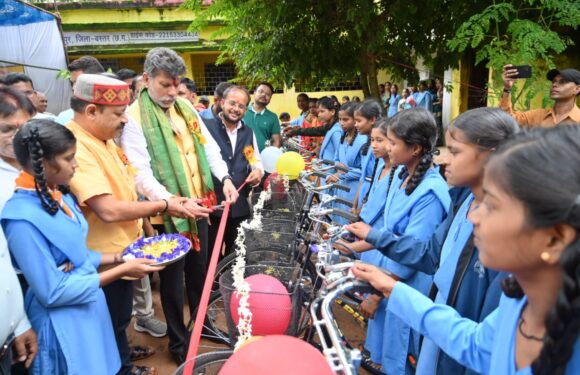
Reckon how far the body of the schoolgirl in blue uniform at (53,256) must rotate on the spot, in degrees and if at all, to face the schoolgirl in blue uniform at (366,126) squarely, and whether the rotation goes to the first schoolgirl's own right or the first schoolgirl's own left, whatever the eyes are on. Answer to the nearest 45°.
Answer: approximately 45° to the first schoolgirl's own left

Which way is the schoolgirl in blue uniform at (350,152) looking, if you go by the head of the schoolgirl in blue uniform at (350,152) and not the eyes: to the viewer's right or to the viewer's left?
to the viewer's left

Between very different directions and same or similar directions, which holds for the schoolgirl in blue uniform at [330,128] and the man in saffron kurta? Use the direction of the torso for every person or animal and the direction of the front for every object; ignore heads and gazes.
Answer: very different directions

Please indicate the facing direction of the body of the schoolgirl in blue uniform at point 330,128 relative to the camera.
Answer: to the viewer's left

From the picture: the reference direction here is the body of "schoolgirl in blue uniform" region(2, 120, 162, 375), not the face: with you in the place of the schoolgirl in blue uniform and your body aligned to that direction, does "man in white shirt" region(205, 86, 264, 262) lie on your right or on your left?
on your left

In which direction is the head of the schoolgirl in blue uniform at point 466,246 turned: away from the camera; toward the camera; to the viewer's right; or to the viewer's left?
to the viewer's left

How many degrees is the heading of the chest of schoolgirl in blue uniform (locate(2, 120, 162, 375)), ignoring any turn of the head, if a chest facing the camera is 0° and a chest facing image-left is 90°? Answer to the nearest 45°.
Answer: approximately 270°

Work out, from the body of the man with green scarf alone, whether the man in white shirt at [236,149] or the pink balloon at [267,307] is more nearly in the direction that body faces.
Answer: the pink balloon

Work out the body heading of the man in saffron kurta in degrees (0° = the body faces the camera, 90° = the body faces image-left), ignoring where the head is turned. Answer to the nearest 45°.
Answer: approximately 270°

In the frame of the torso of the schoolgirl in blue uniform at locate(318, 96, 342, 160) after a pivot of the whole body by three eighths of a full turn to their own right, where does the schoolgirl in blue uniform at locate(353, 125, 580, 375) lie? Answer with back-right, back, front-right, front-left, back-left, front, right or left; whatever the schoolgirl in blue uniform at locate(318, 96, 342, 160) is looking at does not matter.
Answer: back-right

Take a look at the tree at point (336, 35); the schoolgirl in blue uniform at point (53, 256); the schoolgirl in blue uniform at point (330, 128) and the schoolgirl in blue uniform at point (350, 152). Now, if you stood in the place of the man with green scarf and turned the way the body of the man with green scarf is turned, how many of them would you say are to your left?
3

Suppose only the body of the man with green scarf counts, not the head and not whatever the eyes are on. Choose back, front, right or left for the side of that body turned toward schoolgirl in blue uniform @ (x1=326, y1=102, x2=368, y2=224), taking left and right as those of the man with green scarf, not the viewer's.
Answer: left

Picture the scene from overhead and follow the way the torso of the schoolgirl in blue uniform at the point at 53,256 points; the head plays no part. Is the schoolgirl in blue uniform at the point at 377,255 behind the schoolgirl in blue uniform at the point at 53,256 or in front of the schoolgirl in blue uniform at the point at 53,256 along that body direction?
in front

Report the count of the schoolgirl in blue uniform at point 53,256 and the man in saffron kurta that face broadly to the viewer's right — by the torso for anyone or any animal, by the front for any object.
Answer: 2
